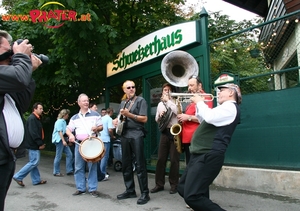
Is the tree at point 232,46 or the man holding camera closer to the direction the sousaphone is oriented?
the man holding camera

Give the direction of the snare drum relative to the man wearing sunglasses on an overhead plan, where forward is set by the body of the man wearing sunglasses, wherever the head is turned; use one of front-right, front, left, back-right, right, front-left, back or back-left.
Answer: front-right

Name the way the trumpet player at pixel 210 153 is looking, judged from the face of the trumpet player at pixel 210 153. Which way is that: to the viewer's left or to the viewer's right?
to the viewer's left

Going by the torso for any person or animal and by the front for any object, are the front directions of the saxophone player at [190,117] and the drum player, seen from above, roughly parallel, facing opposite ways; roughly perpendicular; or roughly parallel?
roughly perpendicular

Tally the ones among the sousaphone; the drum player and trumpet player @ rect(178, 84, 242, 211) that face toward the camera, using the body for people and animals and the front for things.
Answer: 2

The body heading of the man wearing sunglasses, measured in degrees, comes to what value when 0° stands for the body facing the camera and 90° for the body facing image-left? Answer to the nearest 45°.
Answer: approximately 45°

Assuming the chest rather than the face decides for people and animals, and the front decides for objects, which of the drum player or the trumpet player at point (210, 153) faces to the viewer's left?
the trumpet player

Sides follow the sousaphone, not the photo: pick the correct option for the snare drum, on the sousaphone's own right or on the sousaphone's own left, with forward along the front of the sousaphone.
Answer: on the sousaphone's own right

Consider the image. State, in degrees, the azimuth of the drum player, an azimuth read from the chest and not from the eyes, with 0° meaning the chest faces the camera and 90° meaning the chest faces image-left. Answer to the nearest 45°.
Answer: approximately 0°

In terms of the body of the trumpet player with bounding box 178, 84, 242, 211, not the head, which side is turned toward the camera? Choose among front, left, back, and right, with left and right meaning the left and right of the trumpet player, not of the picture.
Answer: left
